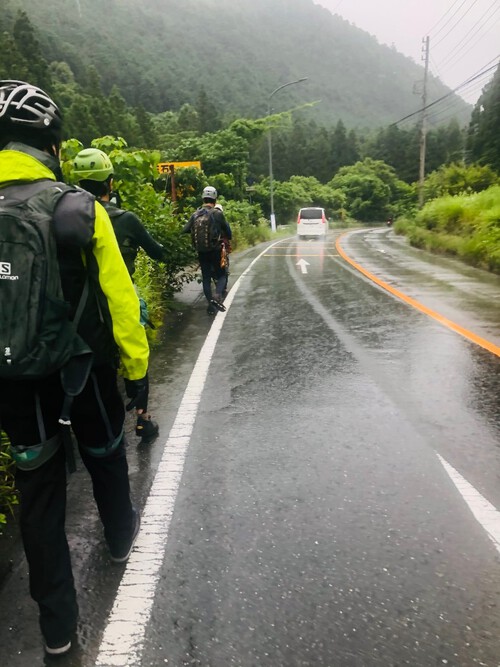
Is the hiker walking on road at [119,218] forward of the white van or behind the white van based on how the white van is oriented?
behind

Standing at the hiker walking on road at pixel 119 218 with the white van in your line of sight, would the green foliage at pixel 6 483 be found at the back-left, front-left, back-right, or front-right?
back-left

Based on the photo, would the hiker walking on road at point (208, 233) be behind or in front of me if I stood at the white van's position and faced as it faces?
behind

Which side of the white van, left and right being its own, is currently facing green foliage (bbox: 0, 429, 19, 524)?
back

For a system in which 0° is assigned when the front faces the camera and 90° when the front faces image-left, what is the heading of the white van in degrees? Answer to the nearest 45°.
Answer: approximately 180°

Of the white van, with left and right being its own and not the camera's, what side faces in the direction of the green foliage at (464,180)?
right

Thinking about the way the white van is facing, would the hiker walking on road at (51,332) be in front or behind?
behind
